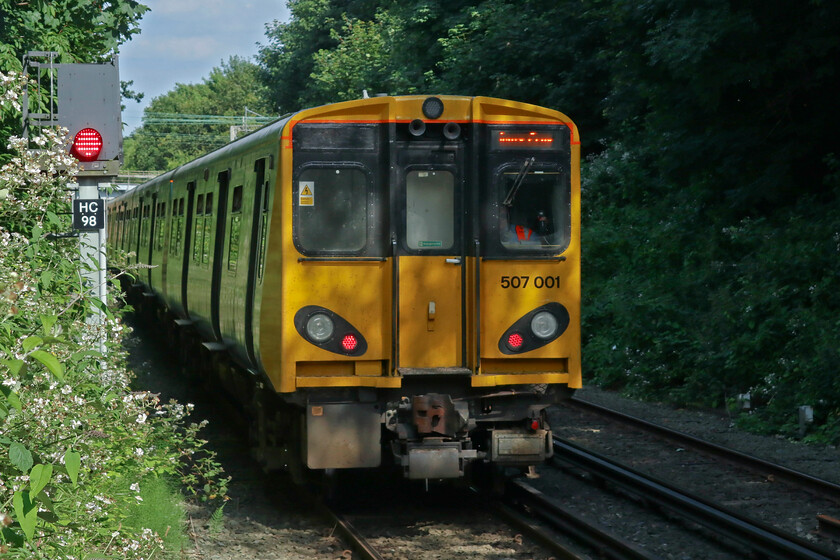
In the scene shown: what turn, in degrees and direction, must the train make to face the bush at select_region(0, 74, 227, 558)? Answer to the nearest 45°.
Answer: approximately 45° to its right

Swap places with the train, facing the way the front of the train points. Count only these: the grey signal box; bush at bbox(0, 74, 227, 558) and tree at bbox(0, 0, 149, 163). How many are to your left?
0

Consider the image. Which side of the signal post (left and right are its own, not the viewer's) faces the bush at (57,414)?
front

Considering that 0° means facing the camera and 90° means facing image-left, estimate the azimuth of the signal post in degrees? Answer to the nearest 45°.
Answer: approximately 0°
